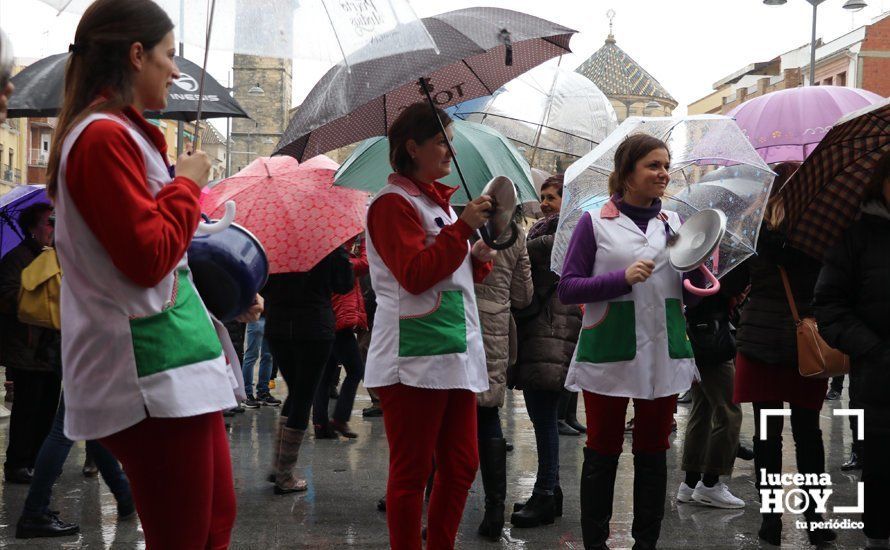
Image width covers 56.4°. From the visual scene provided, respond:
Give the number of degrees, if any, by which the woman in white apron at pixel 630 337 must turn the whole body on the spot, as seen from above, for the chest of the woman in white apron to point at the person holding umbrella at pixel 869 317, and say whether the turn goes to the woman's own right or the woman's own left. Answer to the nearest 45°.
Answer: approximately 45° to the woman's own left

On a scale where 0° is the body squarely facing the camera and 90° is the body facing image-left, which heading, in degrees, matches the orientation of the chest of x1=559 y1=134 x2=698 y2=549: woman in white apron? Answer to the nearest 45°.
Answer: approximately 315°

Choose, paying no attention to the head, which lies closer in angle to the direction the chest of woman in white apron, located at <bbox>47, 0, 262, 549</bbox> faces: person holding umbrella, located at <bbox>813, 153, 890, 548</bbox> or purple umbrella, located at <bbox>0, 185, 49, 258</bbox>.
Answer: the person holding umbrella

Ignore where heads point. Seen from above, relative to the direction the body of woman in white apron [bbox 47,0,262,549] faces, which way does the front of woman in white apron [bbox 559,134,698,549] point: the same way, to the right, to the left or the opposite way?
to the right

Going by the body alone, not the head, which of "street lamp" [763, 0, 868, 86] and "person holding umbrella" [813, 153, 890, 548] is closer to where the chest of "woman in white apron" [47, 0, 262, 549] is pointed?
the person holding umbrella

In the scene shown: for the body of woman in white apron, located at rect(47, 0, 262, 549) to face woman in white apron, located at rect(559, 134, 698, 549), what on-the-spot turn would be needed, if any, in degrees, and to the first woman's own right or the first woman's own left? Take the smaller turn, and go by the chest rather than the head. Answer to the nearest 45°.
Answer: approximately 45° to the first woman's own left

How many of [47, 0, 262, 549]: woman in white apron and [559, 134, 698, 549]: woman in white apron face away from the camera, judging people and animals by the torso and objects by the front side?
0

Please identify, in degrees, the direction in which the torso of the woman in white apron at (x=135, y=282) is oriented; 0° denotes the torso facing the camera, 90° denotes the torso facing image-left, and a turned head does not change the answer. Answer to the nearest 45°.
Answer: approximately 270°

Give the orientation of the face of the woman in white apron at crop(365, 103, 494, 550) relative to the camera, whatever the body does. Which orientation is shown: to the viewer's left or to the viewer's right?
to the viewer's right
